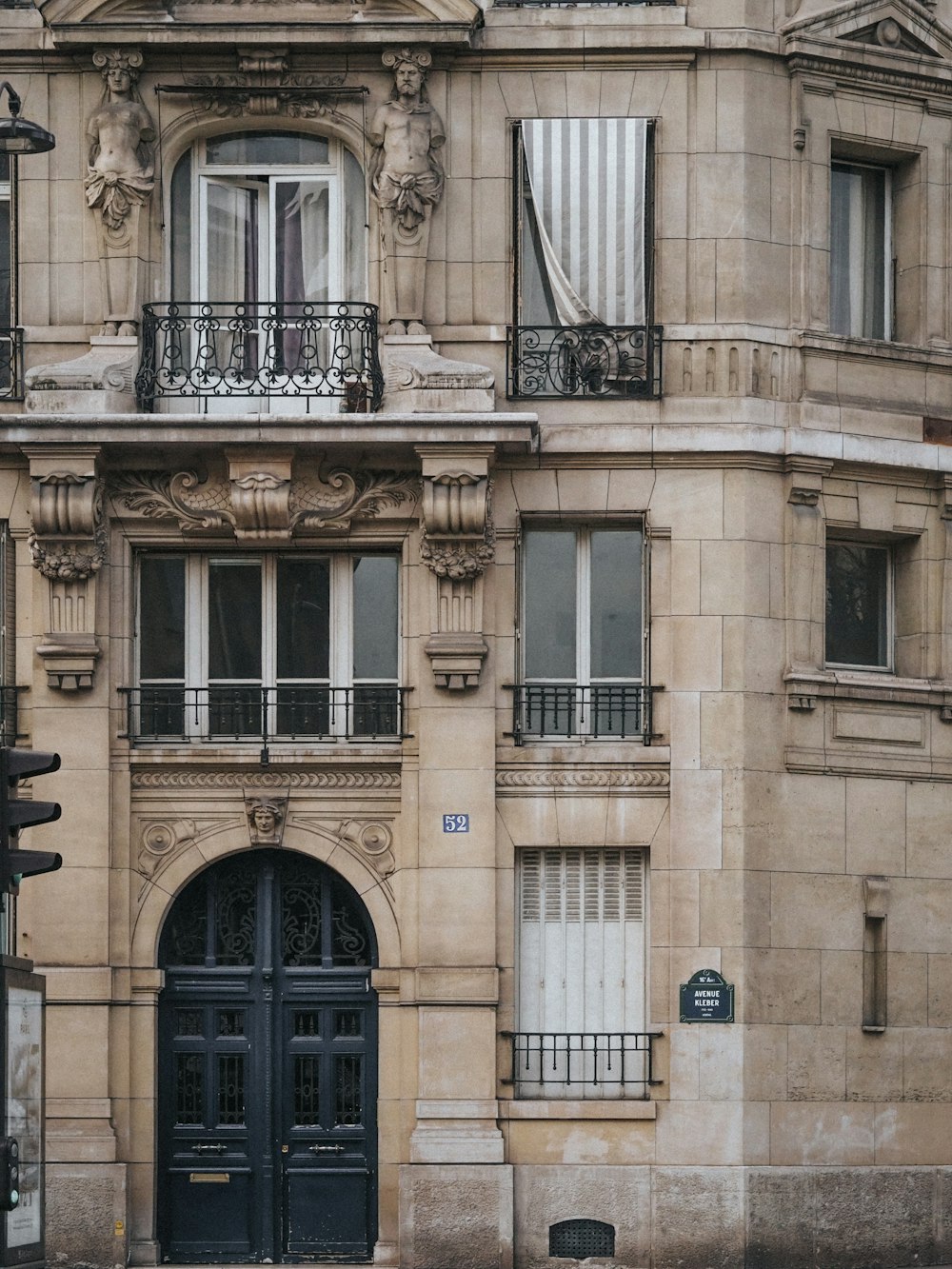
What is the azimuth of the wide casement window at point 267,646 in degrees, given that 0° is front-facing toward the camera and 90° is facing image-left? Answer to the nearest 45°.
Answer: approximately 0°

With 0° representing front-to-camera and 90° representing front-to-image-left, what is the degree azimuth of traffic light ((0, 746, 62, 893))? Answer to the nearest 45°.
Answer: approximately 270°

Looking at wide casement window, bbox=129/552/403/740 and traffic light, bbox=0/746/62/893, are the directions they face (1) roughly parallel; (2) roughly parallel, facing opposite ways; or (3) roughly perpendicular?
roughly perpendicular

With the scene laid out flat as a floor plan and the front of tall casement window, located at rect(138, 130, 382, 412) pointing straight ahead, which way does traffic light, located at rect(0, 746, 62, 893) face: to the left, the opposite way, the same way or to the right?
to the left
